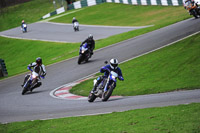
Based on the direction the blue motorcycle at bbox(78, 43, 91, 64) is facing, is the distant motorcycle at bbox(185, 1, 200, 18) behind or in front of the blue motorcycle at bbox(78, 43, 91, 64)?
behind

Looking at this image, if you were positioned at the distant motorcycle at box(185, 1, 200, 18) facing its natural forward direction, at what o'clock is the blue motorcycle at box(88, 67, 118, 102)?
The blue motorcycle is roughly at 11 o'clock from the distant motorcycle.

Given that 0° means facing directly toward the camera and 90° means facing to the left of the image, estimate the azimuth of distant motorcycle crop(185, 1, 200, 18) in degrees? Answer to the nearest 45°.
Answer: approximately 45°

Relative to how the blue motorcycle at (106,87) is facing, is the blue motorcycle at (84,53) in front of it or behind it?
behind

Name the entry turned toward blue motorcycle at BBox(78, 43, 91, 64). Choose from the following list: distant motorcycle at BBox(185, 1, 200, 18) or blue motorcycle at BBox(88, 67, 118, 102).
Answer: the distant motorcycle

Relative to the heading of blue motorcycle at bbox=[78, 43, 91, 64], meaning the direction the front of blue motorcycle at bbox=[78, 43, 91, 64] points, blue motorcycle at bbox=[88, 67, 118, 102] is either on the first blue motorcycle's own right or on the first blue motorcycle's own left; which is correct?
on the first blue motorcycle's own left

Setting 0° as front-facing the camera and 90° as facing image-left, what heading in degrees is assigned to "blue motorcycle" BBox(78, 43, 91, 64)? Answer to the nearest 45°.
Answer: approximately 45°

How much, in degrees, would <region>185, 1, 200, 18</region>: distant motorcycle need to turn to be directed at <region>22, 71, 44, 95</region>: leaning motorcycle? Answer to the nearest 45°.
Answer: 0° — it already faces it
